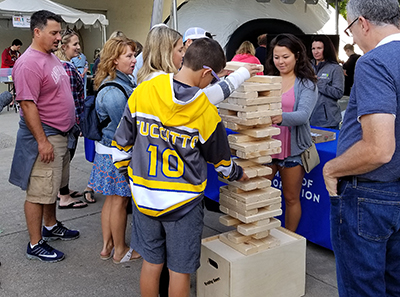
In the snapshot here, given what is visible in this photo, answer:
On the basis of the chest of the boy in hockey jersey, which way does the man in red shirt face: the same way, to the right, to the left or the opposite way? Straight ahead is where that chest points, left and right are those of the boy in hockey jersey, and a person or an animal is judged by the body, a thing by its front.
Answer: to the right

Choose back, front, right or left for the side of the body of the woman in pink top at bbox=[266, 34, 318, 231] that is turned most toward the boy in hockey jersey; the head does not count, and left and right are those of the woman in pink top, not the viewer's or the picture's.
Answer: front

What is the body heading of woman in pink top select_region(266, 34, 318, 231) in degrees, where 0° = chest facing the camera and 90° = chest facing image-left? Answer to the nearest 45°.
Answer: approximately 45°

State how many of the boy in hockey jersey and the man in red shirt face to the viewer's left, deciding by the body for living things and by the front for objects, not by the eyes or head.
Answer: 0

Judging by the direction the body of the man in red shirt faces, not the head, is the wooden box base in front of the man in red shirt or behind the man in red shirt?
in front

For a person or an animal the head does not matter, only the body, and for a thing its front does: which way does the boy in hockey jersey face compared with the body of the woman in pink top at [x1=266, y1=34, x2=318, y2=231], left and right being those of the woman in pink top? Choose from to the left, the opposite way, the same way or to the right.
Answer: the opposite way

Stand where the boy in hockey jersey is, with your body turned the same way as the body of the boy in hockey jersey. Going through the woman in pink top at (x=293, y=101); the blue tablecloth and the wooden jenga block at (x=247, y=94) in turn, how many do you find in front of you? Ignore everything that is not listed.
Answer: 3

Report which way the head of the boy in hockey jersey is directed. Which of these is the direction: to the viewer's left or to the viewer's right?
to the viewer's right

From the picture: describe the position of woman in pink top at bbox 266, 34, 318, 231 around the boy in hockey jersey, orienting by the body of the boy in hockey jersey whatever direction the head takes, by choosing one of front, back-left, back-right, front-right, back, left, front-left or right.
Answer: front

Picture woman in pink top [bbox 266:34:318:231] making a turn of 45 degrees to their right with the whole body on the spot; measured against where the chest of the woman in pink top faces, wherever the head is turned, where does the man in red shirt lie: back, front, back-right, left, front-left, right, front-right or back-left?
front-right

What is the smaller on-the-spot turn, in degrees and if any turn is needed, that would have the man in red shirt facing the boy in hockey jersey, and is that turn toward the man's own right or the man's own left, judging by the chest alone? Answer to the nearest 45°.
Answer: approximately 45° to the man's own right

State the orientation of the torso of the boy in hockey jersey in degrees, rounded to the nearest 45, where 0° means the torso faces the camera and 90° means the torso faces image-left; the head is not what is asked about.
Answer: approximately 225°
